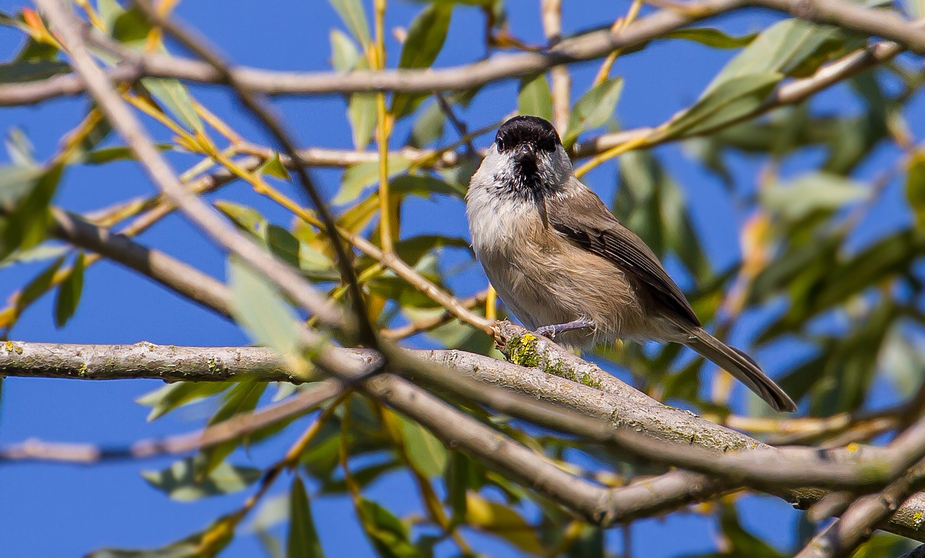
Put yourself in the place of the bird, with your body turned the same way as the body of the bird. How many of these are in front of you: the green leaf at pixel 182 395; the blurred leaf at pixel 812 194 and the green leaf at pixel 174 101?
2

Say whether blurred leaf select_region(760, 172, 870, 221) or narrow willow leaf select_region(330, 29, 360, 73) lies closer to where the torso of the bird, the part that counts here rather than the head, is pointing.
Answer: the narrow willow leaf

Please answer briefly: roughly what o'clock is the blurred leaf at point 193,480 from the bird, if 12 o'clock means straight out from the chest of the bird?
The blurred leaf is roughly at 1 o'clock from the bird.

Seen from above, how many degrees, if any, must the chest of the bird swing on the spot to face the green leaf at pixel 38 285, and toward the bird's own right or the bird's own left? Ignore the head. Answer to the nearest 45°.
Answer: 0° — it already faces it

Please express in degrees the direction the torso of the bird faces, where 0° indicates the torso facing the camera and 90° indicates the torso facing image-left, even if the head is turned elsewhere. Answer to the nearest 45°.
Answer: approximately 45°
